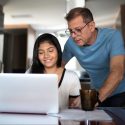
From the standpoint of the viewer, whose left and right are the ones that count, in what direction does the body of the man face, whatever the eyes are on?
facing the viewer and to the left of the viewer

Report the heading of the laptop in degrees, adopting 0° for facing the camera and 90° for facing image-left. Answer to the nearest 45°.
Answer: approximately 180°

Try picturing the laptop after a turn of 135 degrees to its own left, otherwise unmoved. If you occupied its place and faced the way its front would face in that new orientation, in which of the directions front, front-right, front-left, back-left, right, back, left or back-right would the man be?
back

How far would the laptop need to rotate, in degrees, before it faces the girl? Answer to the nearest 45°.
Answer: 0° — it already faces them

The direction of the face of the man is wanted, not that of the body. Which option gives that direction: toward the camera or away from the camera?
toward the camera
